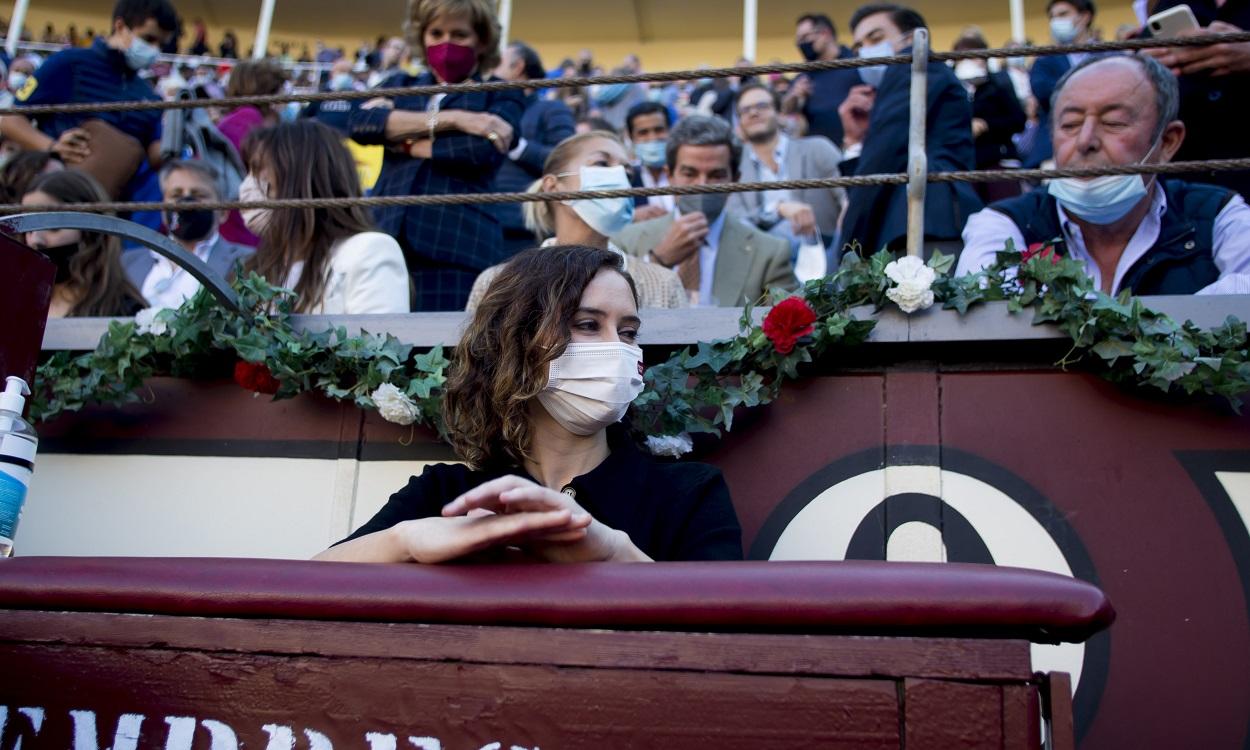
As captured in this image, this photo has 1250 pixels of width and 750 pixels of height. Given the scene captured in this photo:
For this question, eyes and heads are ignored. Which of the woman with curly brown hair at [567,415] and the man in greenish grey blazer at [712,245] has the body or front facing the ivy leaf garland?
the man in greenish grey blazer

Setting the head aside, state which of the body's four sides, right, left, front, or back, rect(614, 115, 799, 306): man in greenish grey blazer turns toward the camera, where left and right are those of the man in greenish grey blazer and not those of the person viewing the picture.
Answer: front

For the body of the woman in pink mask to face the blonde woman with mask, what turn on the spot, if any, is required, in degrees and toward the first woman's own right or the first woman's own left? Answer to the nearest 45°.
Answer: approximately 45° to the first woman's own left

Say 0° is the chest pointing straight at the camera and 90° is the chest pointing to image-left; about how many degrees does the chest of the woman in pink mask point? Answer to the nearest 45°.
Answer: approximately 0°

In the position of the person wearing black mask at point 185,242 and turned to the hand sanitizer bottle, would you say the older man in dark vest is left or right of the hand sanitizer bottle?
left

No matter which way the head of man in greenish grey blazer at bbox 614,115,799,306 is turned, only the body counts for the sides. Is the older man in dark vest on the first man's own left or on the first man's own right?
on the first man's own left

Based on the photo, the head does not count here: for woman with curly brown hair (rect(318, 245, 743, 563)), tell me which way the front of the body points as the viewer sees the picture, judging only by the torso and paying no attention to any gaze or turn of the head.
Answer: toward the camera

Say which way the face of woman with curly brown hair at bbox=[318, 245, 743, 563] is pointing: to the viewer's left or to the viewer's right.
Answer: to the viewer's right

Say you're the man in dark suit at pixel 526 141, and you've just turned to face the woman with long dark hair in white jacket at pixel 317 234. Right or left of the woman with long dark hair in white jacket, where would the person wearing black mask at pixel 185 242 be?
right

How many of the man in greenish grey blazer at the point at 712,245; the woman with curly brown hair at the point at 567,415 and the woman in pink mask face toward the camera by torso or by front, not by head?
3

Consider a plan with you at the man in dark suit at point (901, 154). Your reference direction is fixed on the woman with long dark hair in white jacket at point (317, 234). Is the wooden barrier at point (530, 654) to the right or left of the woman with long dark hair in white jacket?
left

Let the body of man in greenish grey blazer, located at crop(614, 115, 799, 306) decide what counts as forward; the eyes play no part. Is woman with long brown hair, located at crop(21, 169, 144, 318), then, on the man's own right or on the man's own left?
on the man's own right
